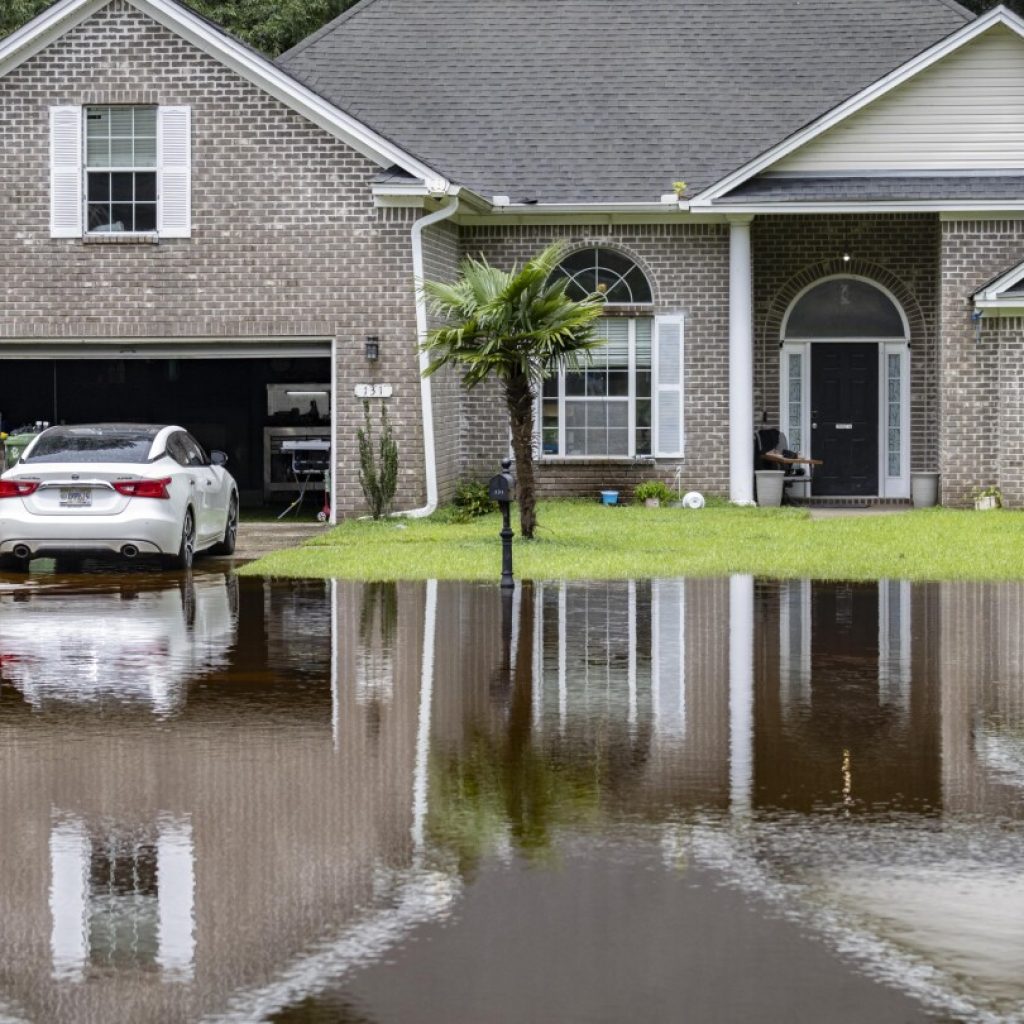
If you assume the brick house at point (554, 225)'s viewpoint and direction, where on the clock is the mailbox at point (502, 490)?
The mailbox is roughly at 12 o'clock from the brick house.

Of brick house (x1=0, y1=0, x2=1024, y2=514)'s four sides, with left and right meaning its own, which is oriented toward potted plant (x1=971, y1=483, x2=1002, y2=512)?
left

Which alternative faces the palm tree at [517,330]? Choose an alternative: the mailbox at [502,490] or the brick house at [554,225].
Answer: the brick house

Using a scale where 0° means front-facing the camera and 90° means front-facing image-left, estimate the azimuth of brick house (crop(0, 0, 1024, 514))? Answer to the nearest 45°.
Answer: approximately 0°

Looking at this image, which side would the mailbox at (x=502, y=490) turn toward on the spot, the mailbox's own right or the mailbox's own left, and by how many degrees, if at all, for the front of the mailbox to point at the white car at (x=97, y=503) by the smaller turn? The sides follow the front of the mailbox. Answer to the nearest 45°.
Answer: approximately 90° to the mailbox's own right

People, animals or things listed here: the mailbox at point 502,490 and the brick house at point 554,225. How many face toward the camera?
2

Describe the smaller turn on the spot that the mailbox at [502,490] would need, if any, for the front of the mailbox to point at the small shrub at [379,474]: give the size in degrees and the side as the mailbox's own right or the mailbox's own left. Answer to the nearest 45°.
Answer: approximately 180°

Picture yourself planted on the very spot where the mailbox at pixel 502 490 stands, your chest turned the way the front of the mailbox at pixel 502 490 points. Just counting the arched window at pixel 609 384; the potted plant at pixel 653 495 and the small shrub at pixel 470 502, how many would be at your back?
3

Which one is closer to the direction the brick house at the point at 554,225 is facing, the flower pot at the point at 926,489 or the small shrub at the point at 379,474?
the small shrub

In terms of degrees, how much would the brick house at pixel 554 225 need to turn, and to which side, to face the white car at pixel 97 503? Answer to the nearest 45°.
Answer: approximately 45° to its right
